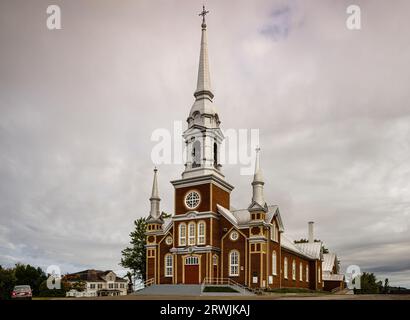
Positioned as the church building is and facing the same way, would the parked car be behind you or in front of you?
in front
